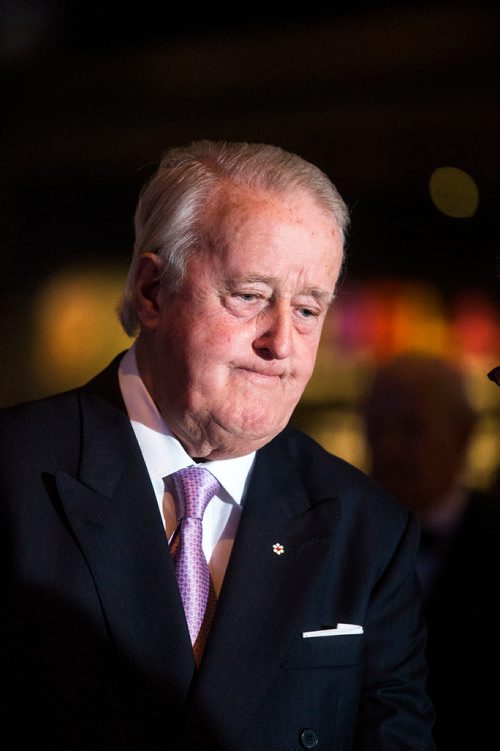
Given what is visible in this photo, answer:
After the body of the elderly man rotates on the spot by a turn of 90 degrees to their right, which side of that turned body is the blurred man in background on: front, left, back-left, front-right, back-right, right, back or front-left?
back-right

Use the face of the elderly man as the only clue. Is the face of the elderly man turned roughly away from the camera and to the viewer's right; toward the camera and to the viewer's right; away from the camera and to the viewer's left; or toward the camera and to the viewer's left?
toward the camera and to the viewer's right

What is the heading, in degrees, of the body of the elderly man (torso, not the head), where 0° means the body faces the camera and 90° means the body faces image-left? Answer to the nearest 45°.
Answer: approximately 0°
